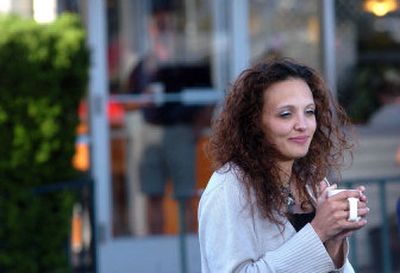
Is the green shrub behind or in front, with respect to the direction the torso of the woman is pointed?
behind

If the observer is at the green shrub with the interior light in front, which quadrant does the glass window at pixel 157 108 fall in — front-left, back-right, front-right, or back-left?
front-left

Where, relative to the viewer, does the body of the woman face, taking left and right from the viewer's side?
facing the viewer and to the right of the viewer

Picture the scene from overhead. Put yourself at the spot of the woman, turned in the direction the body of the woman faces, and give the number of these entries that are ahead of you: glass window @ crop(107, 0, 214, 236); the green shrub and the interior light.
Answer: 0

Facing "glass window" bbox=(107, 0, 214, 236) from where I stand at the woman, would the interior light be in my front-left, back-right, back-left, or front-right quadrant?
front-right

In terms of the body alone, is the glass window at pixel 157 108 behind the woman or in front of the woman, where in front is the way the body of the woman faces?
behind

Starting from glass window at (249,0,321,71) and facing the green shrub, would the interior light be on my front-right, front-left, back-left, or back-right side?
back-left

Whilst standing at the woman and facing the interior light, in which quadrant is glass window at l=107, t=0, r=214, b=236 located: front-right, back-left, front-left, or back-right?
front-left

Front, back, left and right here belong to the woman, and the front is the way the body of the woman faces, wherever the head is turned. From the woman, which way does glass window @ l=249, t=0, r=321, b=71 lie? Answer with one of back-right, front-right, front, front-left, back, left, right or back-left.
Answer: back-left

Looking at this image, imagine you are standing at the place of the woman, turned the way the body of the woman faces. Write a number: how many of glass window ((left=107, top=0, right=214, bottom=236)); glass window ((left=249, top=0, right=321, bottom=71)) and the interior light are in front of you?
0

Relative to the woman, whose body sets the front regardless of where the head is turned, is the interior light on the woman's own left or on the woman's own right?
on the woman's own left

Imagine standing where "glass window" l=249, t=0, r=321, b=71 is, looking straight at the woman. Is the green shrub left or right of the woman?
right
